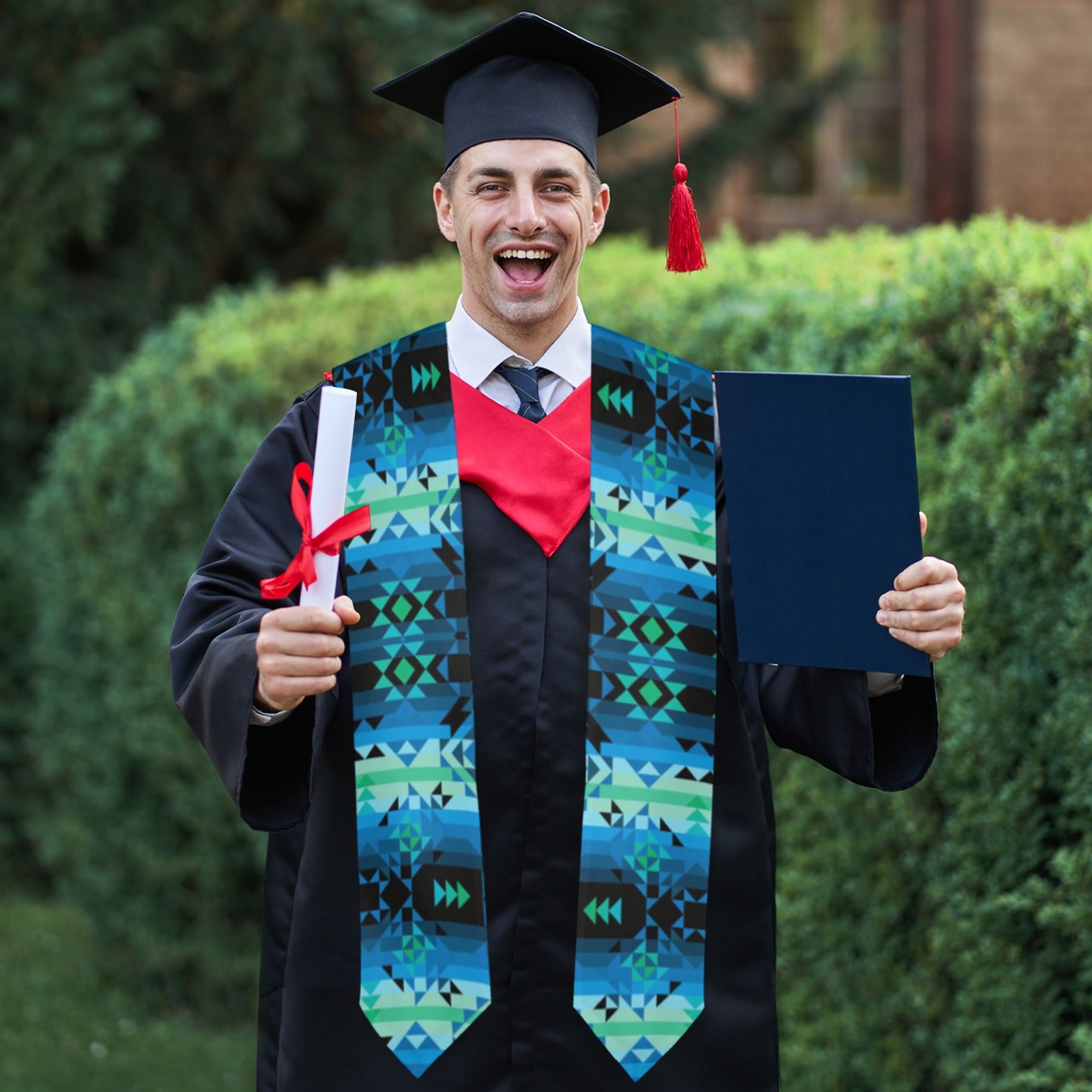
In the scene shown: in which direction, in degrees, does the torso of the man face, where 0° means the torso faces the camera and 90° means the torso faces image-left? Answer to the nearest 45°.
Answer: approximately 0°
